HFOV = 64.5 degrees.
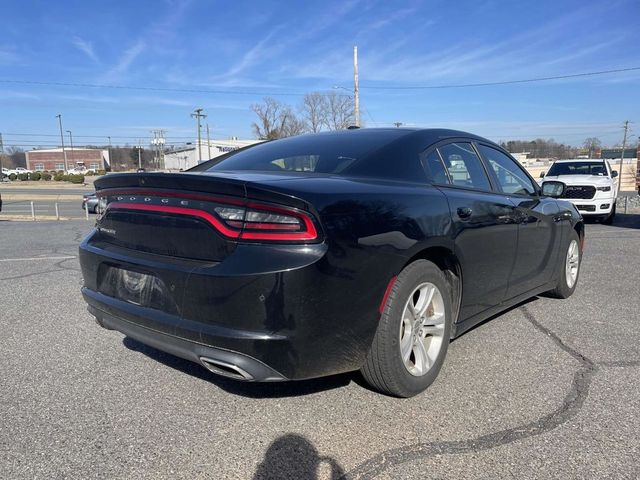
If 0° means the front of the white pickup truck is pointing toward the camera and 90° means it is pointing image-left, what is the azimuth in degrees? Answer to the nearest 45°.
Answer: approximately 0°

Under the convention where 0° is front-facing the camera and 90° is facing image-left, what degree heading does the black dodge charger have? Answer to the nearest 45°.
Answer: approximately 225°
